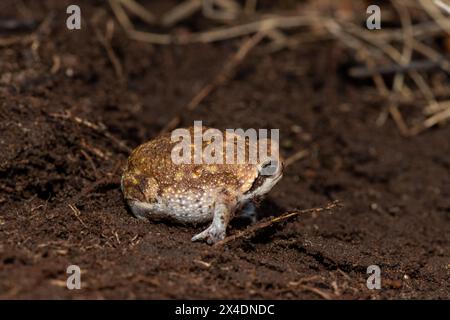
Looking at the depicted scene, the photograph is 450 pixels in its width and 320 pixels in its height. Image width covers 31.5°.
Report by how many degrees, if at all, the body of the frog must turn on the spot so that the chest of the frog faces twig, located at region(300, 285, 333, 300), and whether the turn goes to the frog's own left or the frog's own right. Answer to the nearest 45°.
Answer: approximately 45° to the frog's own right

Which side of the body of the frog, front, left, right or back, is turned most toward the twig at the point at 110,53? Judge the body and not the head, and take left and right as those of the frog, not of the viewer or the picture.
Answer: left

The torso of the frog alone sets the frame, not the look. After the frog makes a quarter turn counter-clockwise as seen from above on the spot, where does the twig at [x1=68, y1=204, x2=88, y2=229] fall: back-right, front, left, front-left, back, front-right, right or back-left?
left

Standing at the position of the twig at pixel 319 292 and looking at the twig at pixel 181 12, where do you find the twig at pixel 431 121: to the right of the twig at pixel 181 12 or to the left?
right

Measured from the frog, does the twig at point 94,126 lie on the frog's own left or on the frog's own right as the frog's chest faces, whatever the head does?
on the frog's own left

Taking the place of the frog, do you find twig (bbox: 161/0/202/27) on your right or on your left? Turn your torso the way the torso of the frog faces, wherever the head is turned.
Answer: on your left

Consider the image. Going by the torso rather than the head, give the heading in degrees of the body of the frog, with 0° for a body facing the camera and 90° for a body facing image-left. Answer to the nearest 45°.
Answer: approximately 270°

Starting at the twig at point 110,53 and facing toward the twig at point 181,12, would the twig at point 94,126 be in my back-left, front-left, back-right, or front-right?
back-right
